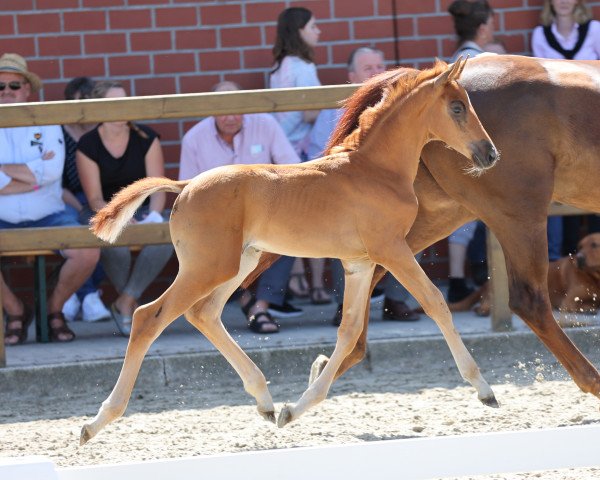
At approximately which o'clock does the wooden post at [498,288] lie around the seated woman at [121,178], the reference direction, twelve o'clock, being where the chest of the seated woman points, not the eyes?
The wooden post is roughly at 10 o'clock from the seated woman.

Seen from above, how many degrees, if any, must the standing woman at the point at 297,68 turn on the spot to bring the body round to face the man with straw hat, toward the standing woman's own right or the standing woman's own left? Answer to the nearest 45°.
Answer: approximately 135° to the standing woman's own right

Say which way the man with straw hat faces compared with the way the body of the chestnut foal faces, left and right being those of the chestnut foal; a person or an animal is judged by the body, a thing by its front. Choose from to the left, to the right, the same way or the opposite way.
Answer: to the right

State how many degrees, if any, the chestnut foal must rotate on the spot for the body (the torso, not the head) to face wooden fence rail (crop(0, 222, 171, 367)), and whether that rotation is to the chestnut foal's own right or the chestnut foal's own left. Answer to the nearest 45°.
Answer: approximately 135° to the chestnut foal's own left

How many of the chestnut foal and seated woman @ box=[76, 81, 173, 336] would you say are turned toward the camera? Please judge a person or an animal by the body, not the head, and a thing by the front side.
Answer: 1

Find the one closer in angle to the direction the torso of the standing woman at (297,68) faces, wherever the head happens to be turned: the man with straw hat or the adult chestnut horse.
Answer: the adult chestnut horse

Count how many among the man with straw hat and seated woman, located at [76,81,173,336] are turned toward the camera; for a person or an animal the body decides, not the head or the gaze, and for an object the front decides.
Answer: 2
